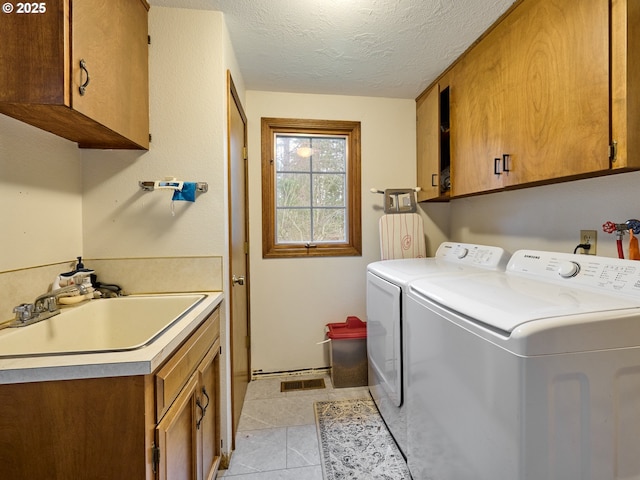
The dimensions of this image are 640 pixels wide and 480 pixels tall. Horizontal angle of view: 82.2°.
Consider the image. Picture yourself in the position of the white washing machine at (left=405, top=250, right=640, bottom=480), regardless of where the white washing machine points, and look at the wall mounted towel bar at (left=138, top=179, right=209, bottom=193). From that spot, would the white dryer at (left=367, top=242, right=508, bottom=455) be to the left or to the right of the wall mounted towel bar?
right

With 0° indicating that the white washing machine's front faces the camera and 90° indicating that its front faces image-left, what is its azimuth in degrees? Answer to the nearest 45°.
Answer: approximately 45°

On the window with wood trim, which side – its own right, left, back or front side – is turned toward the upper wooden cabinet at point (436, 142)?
left

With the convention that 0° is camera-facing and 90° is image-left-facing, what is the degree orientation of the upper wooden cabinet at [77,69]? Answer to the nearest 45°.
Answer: approximately 315°

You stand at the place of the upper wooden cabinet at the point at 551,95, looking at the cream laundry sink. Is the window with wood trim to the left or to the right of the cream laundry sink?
right

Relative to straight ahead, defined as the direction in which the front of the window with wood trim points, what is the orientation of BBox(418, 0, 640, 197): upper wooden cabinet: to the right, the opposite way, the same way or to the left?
to the right
